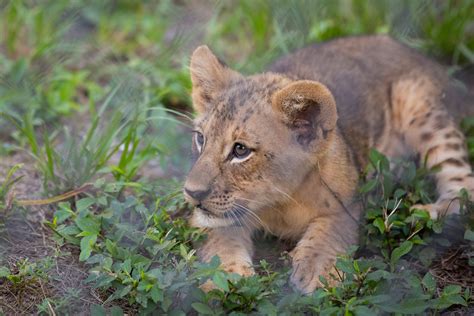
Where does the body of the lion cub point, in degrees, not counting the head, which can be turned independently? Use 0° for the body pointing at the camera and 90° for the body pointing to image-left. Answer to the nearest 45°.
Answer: approximately 45°

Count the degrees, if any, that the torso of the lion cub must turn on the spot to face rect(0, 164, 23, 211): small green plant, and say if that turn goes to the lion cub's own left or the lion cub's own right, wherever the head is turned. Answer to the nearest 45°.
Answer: approximately 45° to the lion cub's own right
